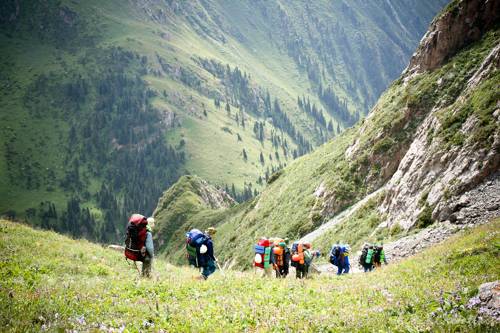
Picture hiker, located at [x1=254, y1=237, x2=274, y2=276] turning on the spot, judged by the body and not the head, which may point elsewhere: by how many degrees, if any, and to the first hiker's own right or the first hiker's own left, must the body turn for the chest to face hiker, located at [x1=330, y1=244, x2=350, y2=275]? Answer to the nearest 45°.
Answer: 0° — they already face them

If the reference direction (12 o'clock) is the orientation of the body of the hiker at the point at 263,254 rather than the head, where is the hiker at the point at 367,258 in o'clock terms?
the hiker at the point at 367,258 is roughly at 12 o'clock from the hiker at the point at 263,254.

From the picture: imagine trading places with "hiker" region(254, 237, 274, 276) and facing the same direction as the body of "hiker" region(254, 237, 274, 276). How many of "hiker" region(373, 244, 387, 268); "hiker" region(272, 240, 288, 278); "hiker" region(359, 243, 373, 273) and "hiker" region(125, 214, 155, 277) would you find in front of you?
3

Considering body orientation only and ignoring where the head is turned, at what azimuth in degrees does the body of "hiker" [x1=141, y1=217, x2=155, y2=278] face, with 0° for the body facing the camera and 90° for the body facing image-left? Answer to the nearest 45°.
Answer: approximately 270°

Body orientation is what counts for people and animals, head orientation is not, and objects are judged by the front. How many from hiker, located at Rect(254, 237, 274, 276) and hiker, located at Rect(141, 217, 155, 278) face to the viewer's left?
0

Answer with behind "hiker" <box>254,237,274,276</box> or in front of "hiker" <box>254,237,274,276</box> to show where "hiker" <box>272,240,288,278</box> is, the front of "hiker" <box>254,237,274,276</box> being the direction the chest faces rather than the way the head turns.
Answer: in front

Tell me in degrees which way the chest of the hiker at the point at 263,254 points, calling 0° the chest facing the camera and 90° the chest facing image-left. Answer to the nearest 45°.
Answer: approximately 225°

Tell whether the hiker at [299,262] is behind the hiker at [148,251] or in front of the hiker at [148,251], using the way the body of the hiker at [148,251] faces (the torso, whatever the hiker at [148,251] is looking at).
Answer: in front

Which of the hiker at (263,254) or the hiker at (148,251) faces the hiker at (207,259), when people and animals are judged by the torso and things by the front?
the hiker at (148,251)
